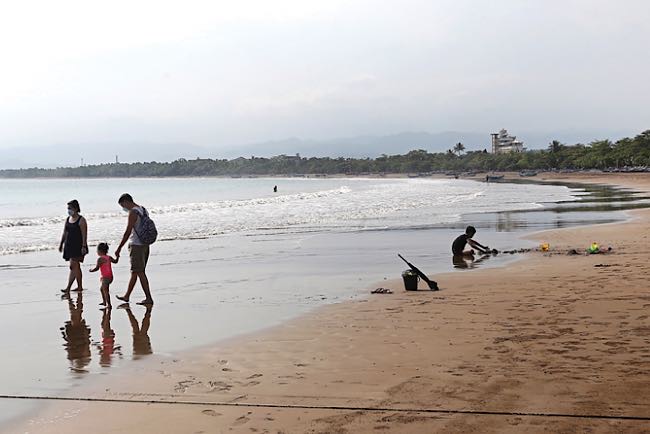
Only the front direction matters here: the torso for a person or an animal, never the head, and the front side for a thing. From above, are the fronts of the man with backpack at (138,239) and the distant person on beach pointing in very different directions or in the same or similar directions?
very different directions

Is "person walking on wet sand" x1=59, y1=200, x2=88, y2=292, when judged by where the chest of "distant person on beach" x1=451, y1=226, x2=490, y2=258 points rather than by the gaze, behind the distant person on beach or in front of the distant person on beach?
behind

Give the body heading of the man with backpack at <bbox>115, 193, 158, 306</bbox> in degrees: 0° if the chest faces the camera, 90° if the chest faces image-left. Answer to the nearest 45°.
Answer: approximately 90°

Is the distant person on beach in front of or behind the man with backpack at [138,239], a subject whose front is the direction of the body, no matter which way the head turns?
behind

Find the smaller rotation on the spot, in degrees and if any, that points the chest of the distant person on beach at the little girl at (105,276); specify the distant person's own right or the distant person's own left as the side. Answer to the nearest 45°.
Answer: approximately 135° to the distant person's own right

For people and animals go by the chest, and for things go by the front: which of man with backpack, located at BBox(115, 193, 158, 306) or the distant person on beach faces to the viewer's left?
the man with backpack

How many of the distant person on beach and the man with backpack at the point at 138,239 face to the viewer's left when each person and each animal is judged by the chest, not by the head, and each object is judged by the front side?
1

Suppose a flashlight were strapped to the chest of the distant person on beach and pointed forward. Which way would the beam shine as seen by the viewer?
to the viewer's right

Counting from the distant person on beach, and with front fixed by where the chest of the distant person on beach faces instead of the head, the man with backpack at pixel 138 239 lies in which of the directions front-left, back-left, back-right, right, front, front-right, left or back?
back-right
